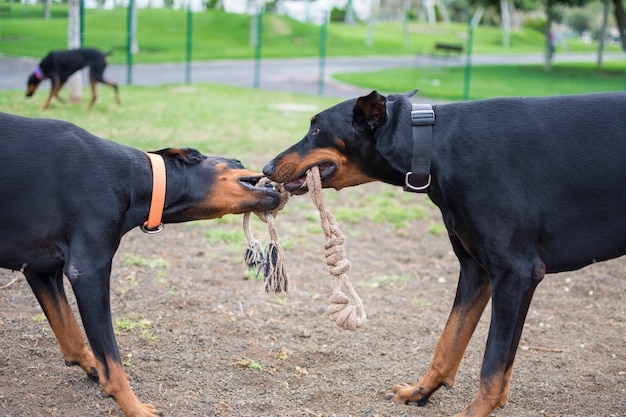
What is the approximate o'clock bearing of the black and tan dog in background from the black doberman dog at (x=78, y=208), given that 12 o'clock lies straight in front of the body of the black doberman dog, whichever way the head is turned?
The black and tan dog in background is roughly at 9 o'clock from the black doberman dog.

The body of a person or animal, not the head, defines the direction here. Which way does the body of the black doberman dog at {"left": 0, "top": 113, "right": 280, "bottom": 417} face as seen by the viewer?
to the viewer's right

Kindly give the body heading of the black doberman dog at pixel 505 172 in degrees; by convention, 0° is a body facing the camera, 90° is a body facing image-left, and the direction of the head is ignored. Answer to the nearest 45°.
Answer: approximately 90°

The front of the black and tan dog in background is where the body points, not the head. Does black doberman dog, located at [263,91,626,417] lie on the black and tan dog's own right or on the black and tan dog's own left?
on the black and tan dog's own left

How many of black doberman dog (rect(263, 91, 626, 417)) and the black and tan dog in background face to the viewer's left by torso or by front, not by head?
2

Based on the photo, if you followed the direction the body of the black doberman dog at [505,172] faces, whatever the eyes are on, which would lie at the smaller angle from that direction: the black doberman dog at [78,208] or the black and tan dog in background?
the black doberman dog

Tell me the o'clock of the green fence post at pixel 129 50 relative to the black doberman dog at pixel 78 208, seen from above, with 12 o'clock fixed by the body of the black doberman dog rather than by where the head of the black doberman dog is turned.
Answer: The green fence post is roughly at 9 o'clock from the black doberman dog.

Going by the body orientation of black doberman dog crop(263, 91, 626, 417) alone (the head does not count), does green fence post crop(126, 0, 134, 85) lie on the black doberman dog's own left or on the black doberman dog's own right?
on the black doberman dog's own right

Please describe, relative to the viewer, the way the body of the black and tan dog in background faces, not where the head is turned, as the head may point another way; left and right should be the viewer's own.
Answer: facing to the left of the viewer
